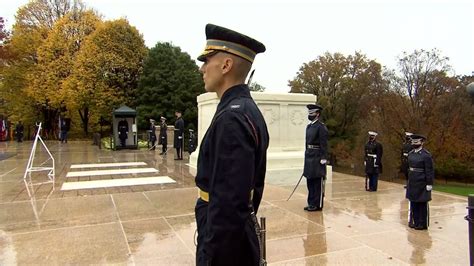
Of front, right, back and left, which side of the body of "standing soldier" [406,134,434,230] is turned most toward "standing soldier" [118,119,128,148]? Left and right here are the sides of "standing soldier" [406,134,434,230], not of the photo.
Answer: right

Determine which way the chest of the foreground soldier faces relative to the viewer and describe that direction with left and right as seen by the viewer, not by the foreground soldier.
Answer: facing to the left of the viewer

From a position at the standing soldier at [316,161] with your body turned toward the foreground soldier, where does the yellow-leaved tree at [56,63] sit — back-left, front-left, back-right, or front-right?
back-right

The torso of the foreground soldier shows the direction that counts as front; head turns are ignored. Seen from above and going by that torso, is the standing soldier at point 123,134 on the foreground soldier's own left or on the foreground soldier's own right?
on the foreground soldier's own right

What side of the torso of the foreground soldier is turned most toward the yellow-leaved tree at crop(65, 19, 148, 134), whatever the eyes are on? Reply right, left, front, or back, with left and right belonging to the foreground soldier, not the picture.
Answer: right

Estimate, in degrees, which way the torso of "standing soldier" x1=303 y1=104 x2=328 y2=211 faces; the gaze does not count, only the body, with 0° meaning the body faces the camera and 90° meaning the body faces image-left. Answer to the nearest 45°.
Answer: approximately 45°

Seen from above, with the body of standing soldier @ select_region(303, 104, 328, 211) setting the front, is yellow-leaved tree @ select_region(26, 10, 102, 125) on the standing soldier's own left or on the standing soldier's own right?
on the standing soldier's own right

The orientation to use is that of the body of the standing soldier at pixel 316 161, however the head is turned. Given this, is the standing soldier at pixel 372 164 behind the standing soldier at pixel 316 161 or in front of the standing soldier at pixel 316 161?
behind

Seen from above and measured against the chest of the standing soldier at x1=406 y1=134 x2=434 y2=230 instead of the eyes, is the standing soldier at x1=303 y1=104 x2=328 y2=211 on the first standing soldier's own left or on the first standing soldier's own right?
on the first standing soldier's own right
